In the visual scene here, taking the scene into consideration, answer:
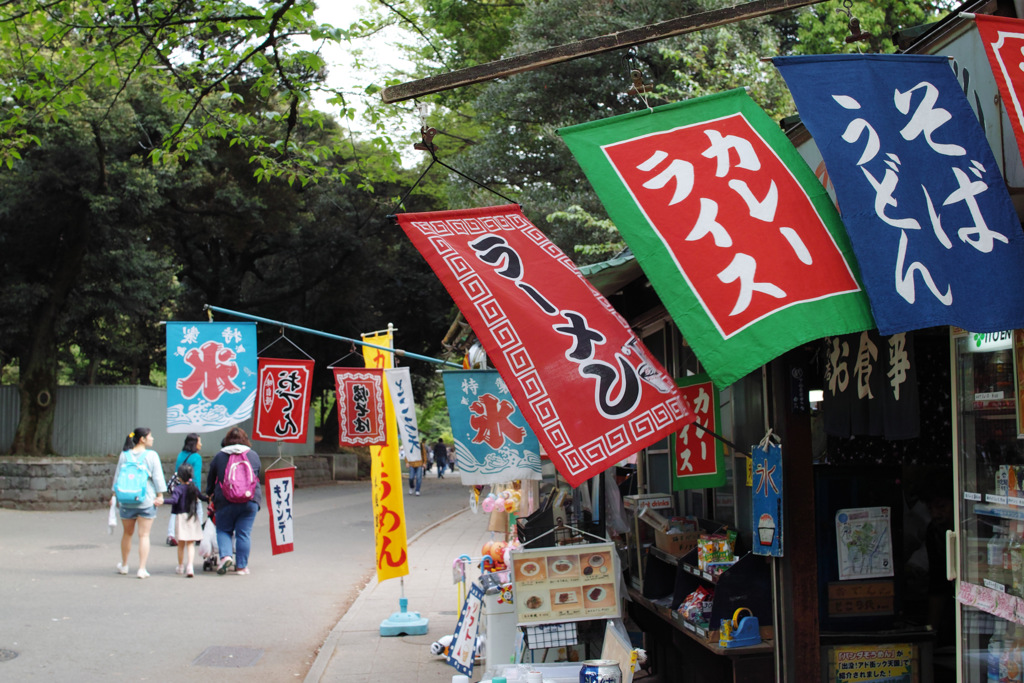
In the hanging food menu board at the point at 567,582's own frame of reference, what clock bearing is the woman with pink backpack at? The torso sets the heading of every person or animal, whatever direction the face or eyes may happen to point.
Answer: The woman with pink backpack is roughly at 5 o'clock from the hanging food menu board.

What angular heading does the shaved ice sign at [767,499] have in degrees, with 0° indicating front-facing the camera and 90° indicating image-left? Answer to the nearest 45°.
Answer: approximately 0°

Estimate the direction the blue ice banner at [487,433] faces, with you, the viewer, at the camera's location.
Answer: facing the viewer

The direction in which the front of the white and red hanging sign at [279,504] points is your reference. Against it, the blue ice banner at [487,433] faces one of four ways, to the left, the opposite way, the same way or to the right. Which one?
the same way

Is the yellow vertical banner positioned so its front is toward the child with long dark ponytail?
no

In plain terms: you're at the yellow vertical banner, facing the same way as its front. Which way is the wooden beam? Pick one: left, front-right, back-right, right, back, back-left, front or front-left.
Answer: front

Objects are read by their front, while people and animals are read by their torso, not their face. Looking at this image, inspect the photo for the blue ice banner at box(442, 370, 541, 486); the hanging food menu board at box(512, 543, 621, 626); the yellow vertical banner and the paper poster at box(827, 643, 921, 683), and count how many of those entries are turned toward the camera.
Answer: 4

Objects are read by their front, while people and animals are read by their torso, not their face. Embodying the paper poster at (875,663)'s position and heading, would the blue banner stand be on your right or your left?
on your right

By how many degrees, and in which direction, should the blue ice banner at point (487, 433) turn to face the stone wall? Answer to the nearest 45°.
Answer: approximately 135° to its right

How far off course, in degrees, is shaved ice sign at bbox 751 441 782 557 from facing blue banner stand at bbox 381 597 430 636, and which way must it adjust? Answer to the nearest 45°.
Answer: approximately 135° to its right

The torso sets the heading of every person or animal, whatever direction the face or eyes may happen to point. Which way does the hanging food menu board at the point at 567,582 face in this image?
toward the camera

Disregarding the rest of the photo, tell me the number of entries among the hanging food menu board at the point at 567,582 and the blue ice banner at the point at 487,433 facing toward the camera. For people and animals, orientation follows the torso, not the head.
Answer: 2

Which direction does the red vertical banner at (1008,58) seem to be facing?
toward the camera

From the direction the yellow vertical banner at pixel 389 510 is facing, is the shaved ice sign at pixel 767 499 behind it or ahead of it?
ahead

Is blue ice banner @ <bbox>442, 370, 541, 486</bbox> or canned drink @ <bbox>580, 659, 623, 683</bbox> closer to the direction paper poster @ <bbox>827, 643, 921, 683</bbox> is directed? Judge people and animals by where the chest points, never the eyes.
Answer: the canned drink

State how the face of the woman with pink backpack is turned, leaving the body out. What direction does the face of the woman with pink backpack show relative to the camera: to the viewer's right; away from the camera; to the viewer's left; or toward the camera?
away from the camera

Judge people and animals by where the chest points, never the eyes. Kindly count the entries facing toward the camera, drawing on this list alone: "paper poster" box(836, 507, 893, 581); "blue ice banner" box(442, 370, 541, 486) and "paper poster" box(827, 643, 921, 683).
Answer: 3

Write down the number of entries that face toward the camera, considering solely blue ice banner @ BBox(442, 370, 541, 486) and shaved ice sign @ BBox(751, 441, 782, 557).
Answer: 2

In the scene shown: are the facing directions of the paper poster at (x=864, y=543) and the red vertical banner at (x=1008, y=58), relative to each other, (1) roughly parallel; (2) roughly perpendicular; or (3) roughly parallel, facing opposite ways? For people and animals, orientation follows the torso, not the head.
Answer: roughly parallel
